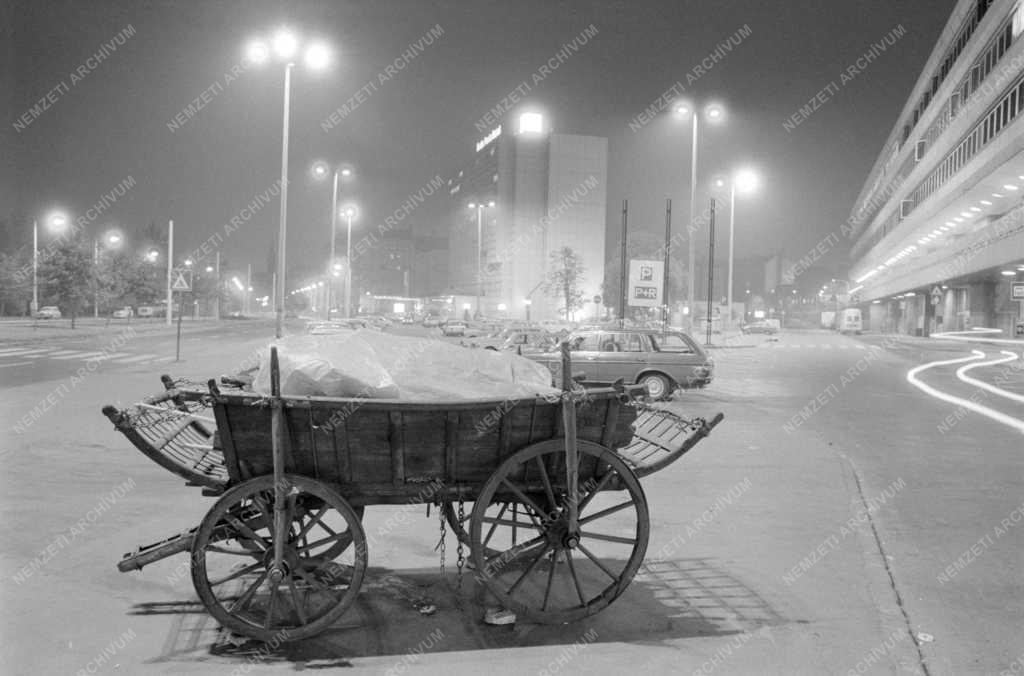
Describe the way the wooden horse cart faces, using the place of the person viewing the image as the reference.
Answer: facing to the left of the viewer

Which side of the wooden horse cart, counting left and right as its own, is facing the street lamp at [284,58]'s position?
right

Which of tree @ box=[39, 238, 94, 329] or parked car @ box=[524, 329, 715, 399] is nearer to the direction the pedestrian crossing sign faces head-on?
the parked car

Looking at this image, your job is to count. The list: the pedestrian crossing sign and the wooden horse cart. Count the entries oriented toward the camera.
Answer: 1

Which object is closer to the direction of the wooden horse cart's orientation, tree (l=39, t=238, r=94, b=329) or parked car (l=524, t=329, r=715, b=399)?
the tree

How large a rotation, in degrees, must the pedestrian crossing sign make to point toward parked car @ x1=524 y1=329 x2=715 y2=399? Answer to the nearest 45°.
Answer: approximately 45° to its left

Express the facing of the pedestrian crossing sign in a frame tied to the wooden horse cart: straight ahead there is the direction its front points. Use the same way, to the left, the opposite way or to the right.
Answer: to the left

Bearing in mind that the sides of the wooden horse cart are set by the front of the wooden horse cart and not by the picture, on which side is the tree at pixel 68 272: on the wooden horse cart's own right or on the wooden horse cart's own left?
on the wooden horse cart's own right

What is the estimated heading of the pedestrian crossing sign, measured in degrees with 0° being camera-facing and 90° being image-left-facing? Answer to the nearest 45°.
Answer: approximately 0°

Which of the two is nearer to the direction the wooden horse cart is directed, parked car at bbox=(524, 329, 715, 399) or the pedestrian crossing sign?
the pedestrian crossing sign
